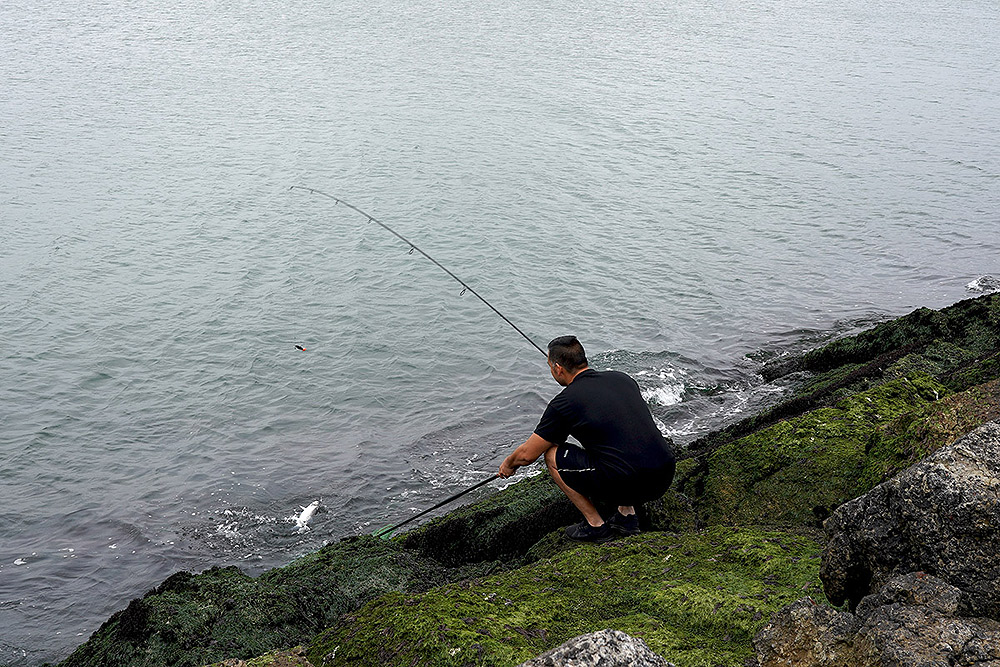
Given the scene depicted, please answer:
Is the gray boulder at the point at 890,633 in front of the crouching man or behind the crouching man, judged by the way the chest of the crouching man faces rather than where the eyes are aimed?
behind

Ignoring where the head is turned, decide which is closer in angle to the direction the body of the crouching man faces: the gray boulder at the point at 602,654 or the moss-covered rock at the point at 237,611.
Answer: the moss-covered rock

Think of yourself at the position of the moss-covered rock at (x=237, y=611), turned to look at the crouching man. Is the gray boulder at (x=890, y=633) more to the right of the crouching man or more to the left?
right

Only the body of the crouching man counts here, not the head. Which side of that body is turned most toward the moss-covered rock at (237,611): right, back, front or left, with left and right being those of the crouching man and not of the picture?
left

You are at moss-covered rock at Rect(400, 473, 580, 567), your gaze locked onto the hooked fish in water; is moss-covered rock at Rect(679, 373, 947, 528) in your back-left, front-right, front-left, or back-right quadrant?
back-right

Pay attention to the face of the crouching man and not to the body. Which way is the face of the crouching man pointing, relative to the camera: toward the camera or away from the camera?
away from the camera

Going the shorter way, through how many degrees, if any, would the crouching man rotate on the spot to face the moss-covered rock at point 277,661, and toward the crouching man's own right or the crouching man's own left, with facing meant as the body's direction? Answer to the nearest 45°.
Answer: approximately 90° to the crouching man's own left

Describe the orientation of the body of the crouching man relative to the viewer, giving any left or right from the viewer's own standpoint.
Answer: facing away from the viewer and to the left of the viewer
